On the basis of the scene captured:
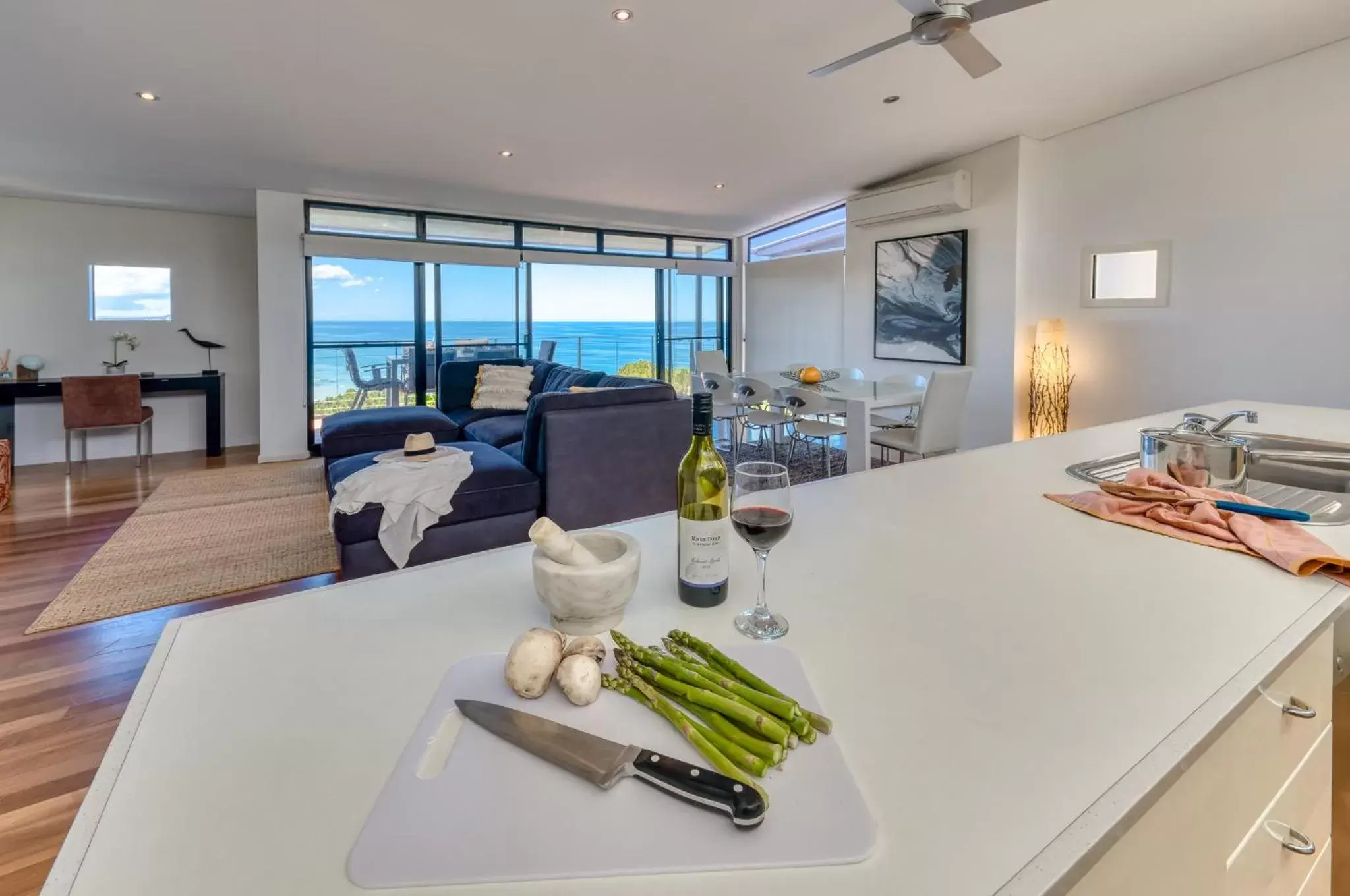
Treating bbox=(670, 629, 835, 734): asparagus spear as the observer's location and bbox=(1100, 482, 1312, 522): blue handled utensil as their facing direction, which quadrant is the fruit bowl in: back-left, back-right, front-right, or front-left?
front-left

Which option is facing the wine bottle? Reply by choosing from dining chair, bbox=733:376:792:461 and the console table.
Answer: the console table

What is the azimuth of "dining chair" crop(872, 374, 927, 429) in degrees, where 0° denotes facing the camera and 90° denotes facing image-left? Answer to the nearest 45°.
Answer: approximately 45°

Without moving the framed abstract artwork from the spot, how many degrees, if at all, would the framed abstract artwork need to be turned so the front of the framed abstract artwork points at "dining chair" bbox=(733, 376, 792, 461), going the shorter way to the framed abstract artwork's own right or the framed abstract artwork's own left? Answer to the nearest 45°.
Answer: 0° — it already faces it

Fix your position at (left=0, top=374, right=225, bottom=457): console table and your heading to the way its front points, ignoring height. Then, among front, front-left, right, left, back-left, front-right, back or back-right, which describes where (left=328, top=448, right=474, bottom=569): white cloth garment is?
front

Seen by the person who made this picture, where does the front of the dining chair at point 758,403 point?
facing away from the viewer and to the right of the viewer

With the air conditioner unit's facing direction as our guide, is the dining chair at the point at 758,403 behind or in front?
in front

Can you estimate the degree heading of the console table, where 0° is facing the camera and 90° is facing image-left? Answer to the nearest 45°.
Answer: approximately 0°

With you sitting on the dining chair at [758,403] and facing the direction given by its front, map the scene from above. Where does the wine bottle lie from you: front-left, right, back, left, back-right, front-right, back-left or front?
back-right

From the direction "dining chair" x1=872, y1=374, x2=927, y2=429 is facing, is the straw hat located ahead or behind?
ahead

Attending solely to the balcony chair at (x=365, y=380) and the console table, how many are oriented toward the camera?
1

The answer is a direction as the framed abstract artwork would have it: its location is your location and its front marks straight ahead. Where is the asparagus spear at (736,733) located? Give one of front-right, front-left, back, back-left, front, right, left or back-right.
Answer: front-left

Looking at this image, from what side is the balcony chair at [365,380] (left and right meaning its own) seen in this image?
right

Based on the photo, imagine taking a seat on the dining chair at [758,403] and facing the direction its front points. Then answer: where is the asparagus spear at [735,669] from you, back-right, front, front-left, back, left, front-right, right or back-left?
back-right
